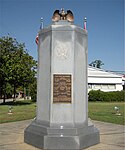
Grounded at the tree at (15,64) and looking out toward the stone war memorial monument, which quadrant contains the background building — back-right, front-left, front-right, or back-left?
back-left

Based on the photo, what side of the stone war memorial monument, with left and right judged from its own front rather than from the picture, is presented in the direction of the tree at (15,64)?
back

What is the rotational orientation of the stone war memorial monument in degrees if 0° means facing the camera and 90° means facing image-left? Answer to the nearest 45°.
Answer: approximately 0°

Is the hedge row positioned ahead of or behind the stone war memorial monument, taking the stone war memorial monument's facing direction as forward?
behind

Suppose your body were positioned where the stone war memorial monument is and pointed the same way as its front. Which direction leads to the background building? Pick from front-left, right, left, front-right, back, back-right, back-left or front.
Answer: back
